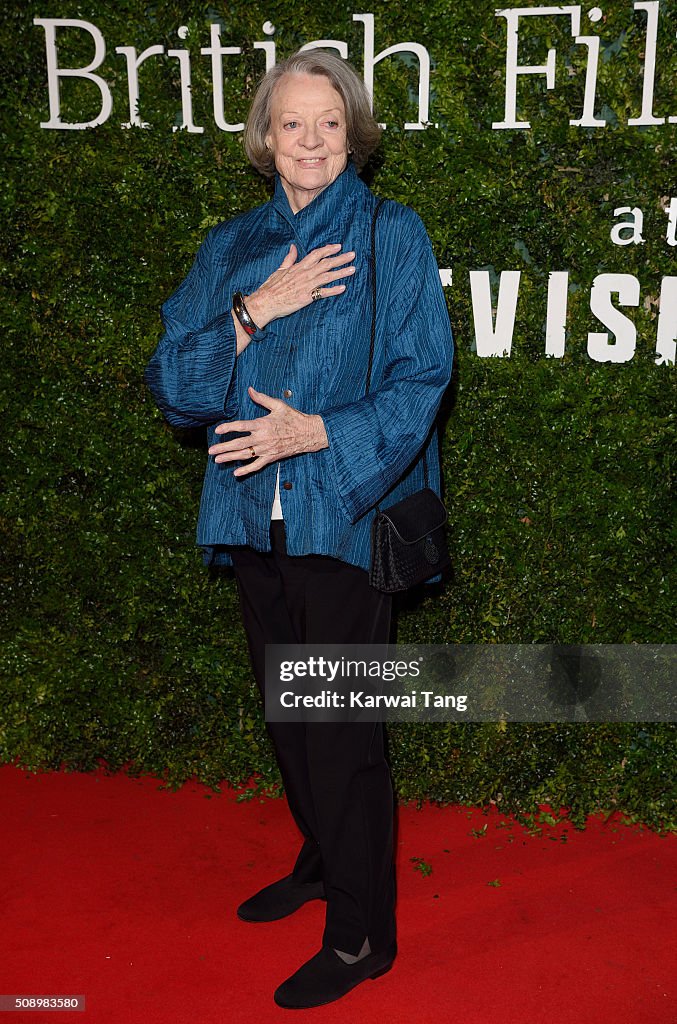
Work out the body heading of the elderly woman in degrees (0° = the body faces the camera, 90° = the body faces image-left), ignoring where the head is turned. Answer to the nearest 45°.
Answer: approximately 45°
